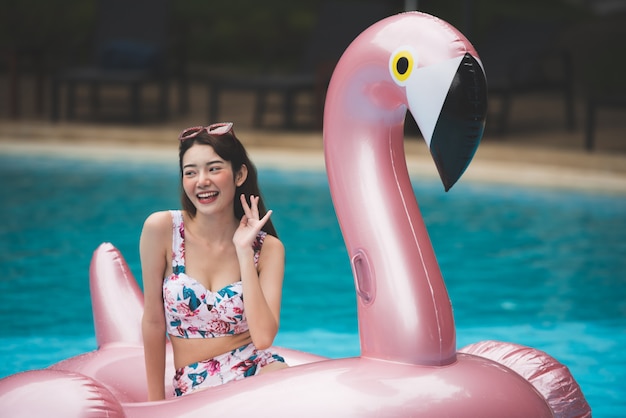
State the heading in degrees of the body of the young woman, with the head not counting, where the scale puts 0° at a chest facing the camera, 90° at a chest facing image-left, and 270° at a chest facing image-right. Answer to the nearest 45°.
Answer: approximately 0°
